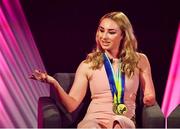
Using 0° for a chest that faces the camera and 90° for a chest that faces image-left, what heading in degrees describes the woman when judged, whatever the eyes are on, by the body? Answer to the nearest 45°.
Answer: approximately 0°
